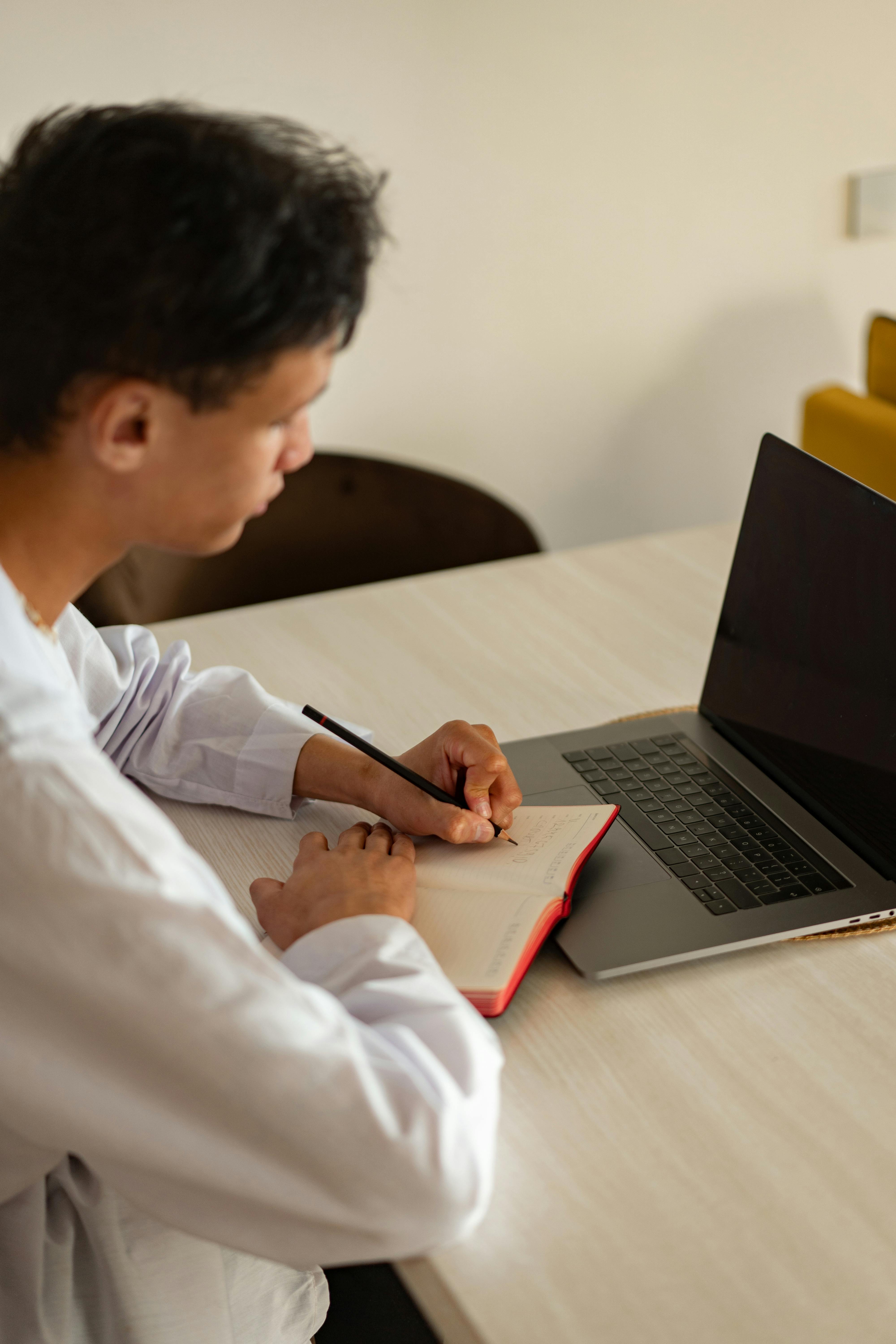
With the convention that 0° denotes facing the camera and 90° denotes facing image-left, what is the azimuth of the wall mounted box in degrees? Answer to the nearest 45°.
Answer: approximately 0°

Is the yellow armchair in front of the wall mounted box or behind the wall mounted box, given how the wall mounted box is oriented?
in front

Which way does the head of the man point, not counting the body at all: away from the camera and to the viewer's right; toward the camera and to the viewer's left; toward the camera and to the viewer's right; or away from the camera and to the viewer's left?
away from the camera and to the viewer's right

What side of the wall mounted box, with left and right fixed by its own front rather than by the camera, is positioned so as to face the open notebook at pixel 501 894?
front
